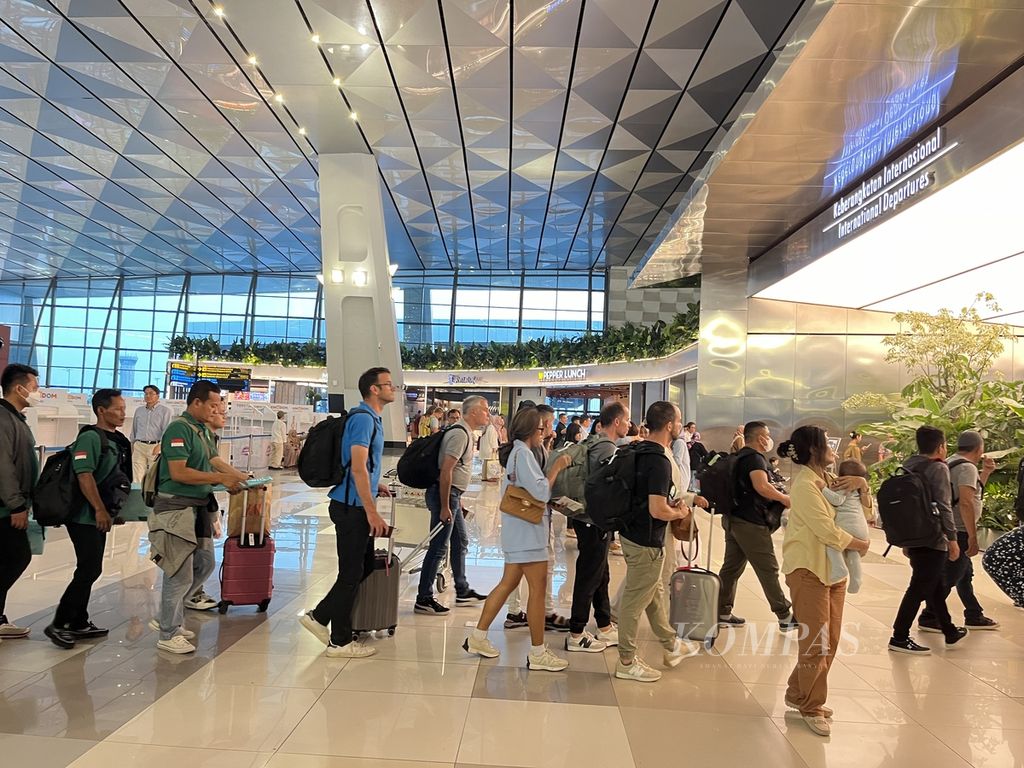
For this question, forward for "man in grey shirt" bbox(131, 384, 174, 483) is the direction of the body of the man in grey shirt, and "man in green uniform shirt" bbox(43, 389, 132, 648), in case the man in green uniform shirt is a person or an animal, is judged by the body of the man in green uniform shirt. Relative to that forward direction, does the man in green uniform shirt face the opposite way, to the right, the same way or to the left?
to the left

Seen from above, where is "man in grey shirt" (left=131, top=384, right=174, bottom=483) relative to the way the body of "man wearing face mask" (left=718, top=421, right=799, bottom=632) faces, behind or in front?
behind

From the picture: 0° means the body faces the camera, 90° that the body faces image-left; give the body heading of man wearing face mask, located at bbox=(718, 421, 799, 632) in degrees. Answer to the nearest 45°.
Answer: approximately 270°

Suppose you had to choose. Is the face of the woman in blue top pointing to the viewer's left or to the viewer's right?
to the viewer's right

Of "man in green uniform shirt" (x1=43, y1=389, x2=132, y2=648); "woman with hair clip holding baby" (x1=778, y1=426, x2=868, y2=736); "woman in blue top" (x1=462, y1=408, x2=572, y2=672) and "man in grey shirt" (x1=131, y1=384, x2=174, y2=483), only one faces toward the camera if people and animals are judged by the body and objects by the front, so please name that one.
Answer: the man in grey shirt

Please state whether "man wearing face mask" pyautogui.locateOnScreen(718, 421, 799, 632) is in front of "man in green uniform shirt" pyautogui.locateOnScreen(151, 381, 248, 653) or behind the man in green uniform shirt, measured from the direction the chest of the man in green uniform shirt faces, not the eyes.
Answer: in front

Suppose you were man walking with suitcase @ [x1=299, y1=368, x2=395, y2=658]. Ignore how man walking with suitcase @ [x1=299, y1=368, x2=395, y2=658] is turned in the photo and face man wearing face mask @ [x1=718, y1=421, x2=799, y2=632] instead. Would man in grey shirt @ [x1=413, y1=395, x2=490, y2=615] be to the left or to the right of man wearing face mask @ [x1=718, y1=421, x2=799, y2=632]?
left

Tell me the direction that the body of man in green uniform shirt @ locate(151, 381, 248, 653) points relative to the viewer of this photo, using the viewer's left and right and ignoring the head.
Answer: facing to the right of the viewer

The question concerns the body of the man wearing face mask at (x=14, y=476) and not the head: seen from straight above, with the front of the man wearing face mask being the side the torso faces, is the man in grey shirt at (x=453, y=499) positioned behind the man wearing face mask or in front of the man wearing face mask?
in front

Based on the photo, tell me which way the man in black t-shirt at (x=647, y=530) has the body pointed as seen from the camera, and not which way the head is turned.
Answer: to the viewer's right

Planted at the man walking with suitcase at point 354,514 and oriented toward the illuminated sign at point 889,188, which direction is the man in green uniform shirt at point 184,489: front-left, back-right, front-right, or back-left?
back-left

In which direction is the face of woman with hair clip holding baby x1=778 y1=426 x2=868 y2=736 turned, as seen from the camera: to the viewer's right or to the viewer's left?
to the viewer's right

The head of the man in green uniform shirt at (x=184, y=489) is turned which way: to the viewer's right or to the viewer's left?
to the viewer's right

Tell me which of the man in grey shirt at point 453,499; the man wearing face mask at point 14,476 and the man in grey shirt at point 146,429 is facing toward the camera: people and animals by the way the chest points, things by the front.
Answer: the man in grey shirt at point 146,429

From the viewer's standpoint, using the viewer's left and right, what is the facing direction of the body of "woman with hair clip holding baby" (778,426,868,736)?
facing to the right of the viewer
